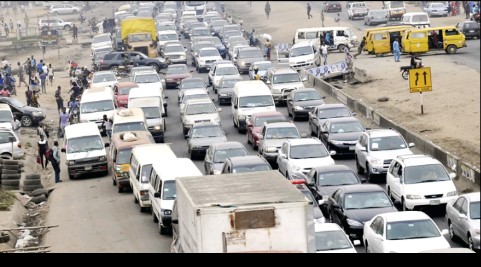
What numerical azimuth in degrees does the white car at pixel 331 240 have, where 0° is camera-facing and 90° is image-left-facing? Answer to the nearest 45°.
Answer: approximately 0°

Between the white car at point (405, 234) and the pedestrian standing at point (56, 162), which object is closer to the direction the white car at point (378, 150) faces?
the white car

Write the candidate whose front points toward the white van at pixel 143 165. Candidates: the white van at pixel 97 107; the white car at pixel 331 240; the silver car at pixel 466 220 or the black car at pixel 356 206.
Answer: the white van at pixel 97 107

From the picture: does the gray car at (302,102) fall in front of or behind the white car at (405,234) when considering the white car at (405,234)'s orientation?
behind
